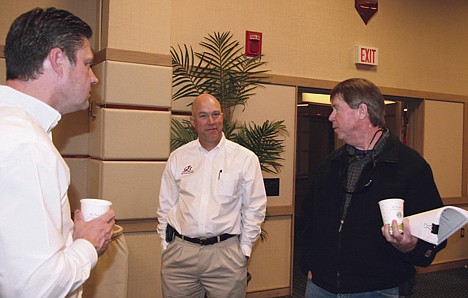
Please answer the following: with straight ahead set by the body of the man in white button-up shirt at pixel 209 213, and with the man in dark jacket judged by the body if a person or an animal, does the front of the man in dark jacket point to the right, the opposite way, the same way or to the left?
to the right

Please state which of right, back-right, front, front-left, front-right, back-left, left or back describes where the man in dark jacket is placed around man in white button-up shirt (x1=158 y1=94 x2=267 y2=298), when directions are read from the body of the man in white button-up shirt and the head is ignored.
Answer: front-left

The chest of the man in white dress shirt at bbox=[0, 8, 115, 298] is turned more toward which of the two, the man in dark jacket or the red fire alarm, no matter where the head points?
the man in dark jacket

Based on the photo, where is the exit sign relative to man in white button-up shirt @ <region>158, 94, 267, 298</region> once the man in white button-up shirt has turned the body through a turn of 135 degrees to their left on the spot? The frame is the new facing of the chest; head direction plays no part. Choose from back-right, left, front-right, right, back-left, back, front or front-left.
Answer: front

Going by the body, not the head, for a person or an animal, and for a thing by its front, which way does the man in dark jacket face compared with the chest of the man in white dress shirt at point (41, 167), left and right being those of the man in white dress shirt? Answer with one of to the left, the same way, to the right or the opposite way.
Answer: the opposite way

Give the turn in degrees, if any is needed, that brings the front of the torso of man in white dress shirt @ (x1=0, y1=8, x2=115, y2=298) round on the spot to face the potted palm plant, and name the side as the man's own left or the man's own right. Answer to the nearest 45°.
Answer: approximately 45° to the man's own left

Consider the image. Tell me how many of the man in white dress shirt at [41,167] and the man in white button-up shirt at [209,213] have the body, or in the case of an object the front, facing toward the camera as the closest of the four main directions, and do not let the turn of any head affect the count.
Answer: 1

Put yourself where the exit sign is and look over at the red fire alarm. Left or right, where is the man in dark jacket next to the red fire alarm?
left

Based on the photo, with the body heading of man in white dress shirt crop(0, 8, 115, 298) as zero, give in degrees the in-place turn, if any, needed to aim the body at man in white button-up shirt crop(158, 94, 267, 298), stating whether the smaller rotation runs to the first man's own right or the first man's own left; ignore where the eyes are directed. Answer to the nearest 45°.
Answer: approximately 45° to the first man's own left

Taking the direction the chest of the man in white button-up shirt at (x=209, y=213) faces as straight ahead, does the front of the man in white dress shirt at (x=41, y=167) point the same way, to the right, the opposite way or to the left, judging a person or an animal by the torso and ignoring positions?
to the left

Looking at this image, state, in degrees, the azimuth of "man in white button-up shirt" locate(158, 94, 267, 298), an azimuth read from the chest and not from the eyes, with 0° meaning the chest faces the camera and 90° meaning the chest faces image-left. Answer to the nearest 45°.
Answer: approximately 0°

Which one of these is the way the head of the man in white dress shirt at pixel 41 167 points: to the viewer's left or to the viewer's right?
to the viewer's right

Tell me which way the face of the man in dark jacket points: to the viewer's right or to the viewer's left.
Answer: to the viewer's left

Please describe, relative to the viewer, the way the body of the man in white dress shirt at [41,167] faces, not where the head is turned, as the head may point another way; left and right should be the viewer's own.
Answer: facing to the right of the viewer
